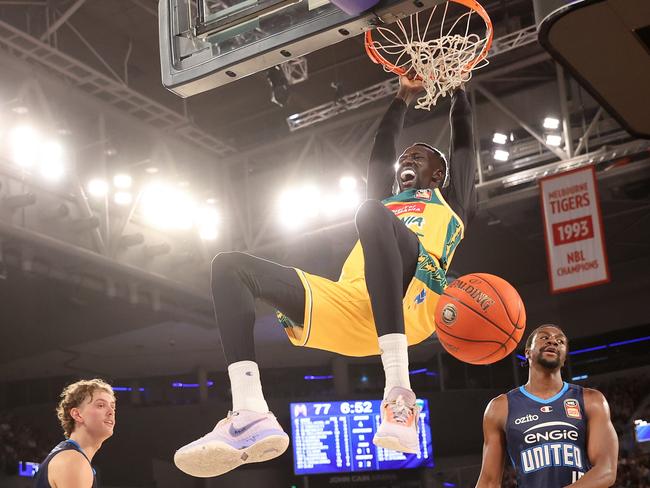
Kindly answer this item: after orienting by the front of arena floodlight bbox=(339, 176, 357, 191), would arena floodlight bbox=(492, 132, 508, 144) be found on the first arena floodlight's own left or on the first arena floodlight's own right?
on the first arena floodlight's own left

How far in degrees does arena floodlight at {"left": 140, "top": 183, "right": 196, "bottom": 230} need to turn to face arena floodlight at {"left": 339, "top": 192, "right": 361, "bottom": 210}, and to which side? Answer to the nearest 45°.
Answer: approximately 90° to its left

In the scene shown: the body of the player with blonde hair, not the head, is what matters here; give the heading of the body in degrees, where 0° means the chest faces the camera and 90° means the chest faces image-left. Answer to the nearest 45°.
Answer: approximately 270°

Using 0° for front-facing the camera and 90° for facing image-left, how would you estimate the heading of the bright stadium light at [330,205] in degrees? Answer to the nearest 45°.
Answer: approximately 0°

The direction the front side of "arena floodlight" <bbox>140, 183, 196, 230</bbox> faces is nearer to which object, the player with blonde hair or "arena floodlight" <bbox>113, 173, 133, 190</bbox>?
the player with blonde hair

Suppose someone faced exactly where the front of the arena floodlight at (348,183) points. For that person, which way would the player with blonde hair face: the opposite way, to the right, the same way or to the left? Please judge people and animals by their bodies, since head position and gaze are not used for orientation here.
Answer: to the left

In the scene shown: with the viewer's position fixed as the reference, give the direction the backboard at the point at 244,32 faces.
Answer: facing away from the viewer and to the right of the viewer

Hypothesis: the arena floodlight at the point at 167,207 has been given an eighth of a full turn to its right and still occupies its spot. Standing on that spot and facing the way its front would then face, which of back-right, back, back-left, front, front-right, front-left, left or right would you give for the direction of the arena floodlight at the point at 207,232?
back

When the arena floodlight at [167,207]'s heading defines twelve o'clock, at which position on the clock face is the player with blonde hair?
The player with blonde hair is roughly at 12 o'clock from the arena floodlight.
